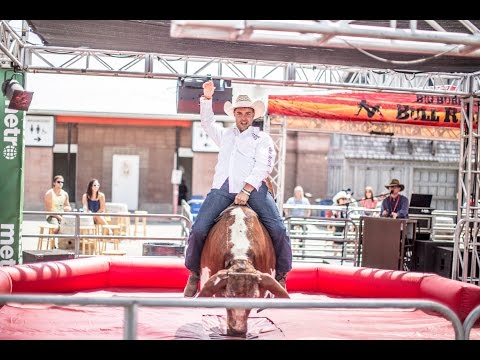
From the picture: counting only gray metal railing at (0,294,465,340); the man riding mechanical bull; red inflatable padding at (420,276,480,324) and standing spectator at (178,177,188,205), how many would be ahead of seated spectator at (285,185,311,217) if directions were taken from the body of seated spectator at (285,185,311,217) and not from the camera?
3

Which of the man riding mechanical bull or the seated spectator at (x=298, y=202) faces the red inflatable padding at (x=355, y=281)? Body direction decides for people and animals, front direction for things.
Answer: the seated spectator

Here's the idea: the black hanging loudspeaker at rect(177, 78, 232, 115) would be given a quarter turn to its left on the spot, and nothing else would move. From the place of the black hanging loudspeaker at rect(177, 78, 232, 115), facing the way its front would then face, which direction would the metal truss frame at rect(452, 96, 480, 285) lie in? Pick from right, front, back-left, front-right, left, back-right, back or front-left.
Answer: front

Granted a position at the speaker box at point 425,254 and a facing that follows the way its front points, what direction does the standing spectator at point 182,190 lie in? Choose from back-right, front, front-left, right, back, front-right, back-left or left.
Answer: right

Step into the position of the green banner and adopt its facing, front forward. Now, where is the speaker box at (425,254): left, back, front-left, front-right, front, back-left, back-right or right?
left

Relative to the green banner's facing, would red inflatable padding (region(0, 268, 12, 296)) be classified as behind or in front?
in front

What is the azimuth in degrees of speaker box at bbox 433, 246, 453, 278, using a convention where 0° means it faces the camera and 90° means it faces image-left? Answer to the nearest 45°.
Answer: approximately 45°
